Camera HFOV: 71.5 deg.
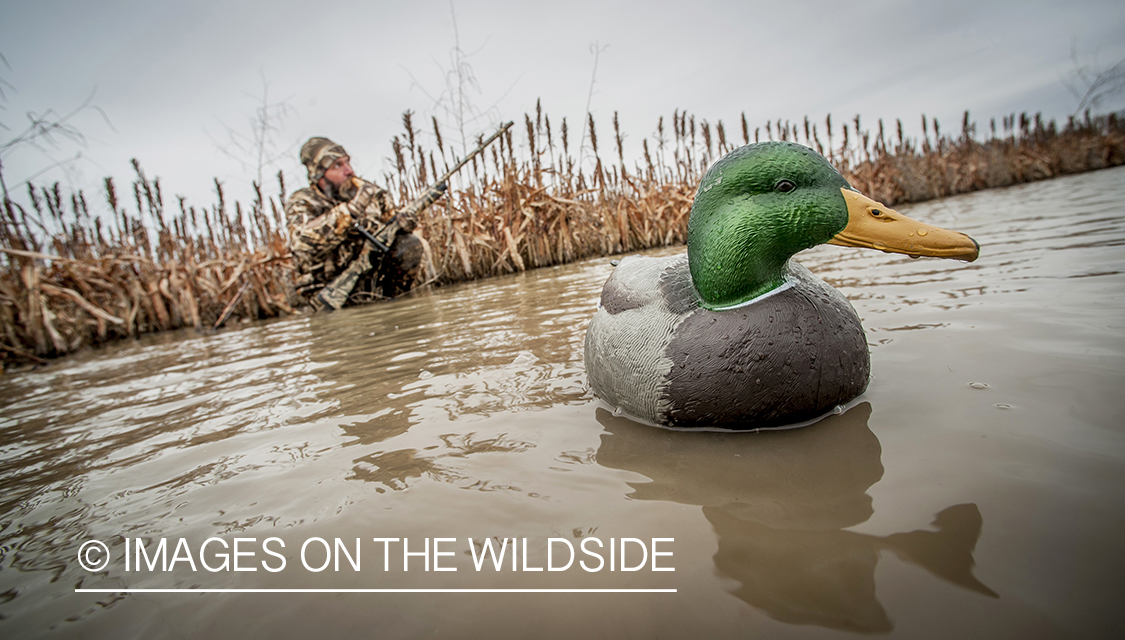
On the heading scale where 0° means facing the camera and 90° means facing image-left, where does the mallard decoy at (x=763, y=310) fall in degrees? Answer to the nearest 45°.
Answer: approximately 315°

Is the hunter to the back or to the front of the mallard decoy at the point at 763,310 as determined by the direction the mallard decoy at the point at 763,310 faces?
to the back
